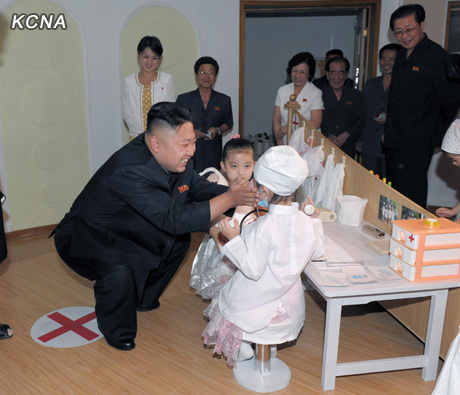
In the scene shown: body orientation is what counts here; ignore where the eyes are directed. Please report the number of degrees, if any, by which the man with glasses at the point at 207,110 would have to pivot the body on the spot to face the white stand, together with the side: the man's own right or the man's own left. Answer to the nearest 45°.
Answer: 0° — they already face it

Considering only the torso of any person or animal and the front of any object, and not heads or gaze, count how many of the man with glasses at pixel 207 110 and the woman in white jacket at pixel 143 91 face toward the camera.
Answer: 2

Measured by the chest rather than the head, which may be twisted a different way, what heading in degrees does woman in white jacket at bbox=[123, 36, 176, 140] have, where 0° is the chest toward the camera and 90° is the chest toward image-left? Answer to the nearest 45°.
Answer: approximately 0°

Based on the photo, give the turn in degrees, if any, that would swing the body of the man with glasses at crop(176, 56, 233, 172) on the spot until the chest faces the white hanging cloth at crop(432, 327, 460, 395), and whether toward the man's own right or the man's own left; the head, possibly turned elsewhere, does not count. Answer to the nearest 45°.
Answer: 0° — they already face it

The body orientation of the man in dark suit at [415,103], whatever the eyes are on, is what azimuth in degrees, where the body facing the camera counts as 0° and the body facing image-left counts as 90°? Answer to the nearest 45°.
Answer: approximately 45°
